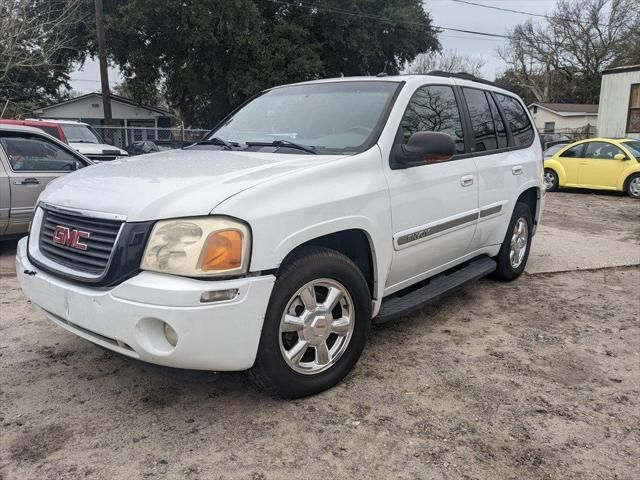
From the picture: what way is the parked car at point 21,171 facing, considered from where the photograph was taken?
facing to the right of the viewer

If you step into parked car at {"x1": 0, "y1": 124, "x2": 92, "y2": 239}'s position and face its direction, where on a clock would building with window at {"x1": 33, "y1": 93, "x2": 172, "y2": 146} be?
The building with window is roughly at 9 o'clock from the parked car.

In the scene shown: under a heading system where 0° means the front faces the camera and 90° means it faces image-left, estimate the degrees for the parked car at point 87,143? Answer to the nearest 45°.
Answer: approximately 315°

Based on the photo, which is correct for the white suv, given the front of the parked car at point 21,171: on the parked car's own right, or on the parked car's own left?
on the parked car's own right

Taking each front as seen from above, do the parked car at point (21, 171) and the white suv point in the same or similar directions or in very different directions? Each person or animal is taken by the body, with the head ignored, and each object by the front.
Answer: very different directions

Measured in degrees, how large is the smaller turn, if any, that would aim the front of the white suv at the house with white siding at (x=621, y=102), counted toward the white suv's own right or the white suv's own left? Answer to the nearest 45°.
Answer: approximately 180°

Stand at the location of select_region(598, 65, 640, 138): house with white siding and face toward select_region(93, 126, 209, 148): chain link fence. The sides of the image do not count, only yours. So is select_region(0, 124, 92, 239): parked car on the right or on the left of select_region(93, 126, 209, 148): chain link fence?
left

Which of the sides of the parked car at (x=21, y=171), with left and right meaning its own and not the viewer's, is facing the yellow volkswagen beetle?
front

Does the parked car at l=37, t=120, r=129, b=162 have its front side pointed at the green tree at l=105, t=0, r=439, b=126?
no

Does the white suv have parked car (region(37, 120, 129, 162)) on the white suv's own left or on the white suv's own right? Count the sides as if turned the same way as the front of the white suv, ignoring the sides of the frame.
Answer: on the white suv's own right

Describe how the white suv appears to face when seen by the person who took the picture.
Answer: facing the viewer and to the left of the viewer

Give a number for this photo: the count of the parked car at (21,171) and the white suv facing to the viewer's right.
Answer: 1

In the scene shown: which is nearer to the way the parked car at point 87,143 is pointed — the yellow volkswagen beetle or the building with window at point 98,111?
the yellow volkswagen beetle

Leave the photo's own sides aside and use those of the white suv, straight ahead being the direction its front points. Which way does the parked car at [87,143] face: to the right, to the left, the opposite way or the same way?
to the left
